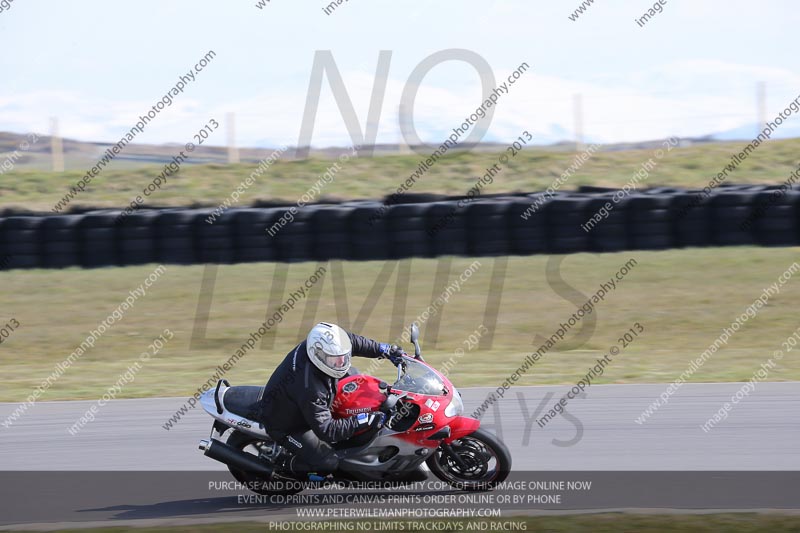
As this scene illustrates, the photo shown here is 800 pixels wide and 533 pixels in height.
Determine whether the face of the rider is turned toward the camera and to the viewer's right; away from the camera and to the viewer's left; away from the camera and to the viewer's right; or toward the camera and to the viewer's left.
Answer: toward the camera and to the viewer's right

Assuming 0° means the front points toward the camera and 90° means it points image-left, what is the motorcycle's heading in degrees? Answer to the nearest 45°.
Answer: approximately 270°

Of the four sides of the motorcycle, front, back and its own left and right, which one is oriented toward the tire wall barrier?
left
